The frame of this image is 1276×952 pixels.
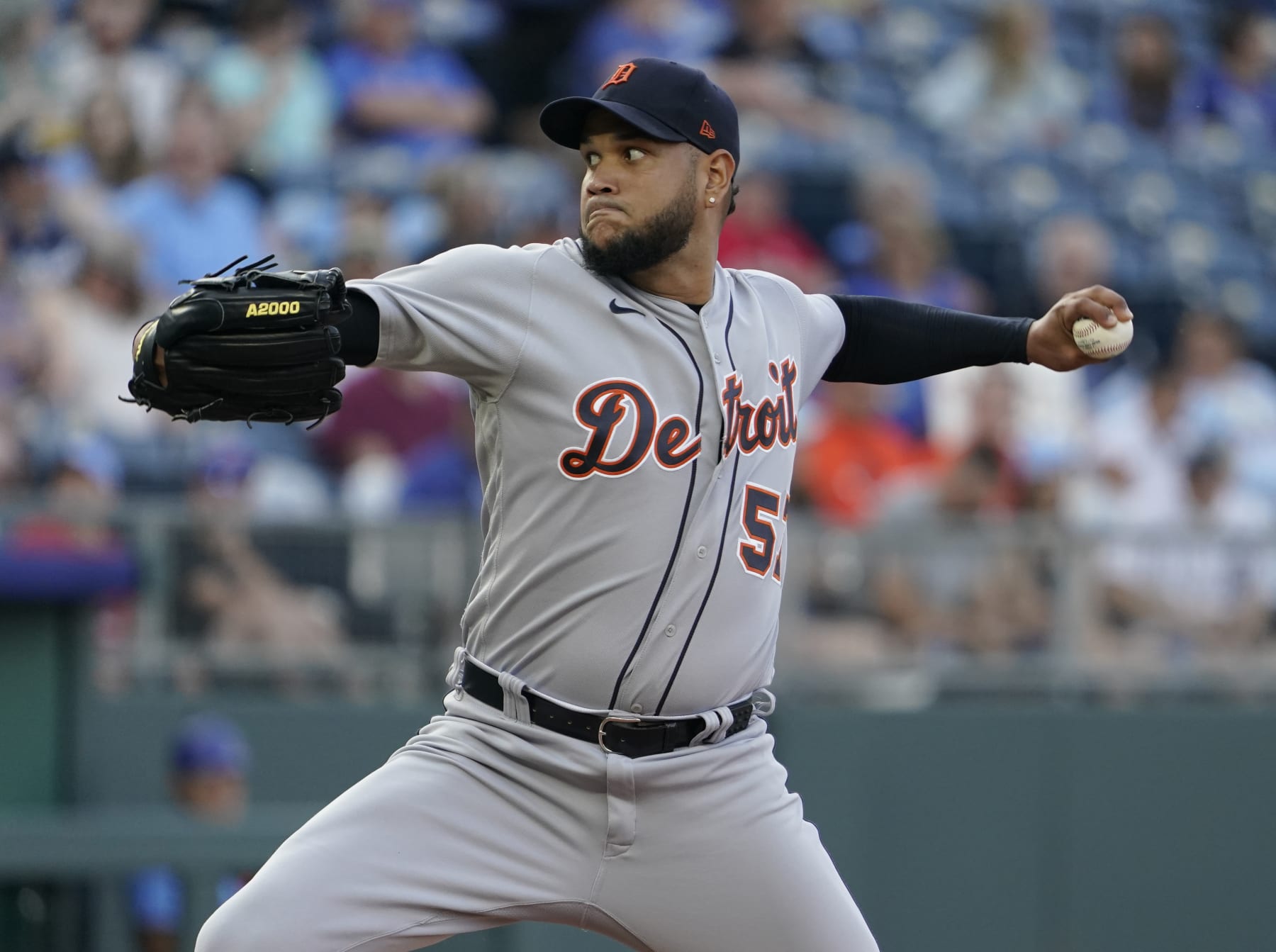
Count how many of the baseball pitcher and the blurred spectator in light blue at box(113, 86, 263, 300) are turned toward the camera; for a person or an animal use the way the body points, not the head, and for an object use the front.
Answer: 2

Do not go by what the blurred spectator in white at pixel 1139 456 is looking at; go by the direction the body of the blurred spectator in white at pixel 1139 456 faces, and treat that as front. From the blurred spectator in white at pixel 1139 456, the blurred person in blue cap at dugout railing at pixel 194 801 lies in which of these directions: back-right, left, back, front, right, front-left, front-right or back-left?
front-right

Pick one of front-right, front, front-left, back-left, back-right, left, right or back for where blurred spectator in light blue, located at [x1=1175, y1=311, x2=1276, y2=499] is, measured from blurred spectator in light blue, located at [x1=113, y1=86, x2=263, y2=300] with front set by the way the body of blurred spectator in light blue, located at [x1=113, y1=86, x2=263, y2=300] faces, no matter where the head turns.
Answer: left

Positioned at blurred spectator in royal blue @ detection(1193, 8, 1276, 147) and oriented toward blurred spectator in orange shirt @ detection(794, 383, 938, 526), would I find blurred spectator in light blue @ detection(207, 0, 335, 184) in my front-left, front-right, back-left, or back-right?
front-right

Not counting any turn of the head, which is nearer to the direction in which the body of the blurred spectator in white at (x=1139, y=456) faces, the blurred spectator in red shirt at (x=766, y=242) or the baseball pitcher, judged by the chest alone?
the baseball pitcher

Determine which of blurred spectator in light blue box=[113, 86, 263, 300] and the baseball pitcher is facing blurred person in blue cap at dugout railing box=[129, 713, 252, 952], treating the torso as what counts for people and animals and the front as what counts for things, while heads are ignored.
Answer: blurred spectator in light blue box=[113, 86, 263, 300]

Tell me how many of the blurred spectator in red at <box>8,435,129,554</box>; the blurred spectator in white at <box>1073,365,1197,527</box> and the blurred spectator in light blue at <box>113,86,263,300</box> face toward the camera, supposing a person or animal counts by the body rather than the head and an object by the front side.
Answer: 3

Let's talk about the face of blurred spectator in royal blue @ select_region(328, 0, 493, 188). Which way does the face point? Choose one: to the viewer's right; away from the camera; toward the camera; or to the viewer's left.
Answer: toward the camera

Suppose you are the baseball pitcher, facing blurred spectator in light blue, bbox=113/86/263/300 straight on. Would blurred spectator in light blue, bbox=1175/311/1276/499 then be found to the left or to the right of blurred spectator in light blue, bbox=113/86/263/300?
right

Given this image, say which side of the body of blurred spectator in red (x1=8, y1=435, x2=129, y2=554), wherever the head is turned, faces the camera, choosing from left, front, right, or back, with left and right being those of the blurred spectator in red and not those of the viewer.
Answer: front

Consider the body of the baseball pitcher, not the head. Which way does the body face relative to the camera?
toward the camera

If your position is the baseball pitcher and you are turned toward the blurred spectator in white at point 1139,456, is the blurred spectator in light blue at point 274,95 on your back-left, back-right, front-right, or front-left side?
front-left

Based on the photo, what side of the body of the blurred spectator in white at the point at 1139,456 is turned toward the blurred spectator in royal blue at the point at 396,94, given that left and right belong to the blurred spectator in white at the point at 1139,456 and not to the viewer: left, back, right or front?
right

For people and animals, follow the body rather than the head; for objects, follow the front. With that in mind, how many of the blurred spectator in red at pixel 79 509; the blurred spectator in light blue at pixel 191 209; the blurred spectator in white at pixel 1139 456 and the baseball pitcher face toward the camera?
4

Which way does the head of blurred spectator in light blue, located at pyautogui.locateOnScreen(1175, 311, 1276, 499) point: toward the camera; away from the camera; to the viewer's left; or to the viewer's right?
toward the camera

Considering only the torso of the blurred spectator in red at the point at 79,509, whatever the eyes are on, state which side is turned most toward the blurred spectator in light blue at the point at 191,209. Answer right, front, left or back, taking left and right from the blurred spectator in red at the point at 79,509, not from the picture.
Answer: back

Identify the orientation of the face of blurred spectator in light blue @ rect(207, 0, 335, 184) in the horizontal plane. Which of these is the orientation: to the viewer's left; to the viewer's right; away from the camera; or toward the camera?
toward the camera
